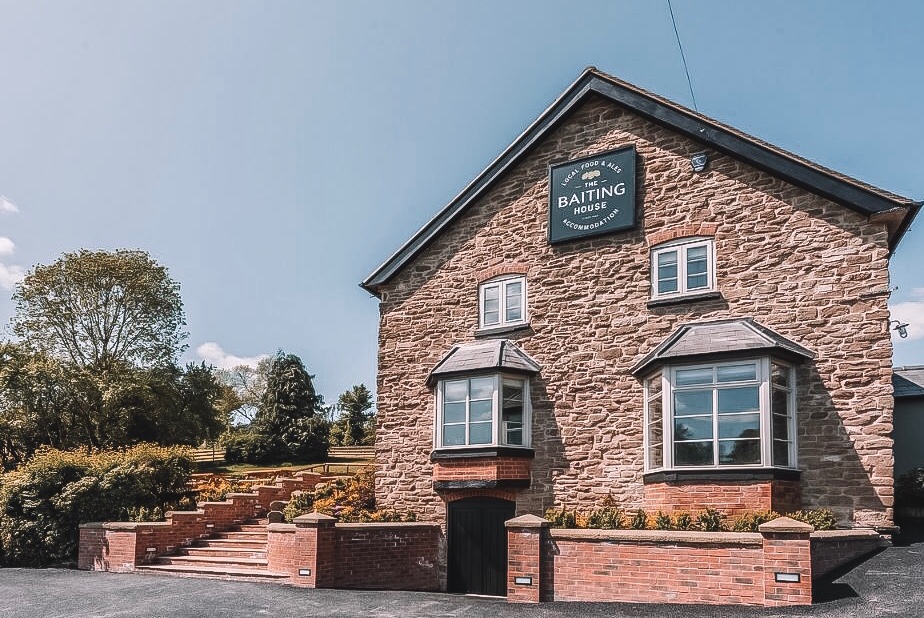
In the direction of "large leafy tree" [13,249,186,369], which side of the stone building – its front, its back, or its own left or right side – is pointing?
right

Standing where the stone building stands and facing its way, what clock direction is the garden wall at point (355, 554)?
The garden wall is roughly at 1 o'clock from the stone building.

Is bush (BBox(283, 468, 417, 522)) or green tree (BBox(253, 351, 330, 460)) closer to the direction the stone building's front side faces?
the bush

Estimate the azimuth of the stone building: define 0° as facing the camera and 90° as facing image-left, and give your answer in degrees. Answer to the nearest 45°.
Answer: approximately 45°

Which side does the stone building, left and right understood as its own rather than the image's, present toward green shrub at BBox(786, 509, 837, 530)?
front

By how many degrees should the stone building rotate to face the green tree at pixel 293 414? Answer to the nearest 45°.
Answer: approximately 90° to its right

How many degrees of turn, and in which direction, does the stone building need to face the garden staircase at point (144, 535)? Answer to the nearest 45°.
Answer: approximately 45° to its right

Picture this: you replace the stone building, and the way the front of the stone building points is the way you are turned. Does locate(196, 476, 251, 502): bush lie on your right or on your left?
on your right

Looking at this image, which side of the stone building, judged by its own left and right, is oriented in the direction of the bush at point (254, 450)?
right
